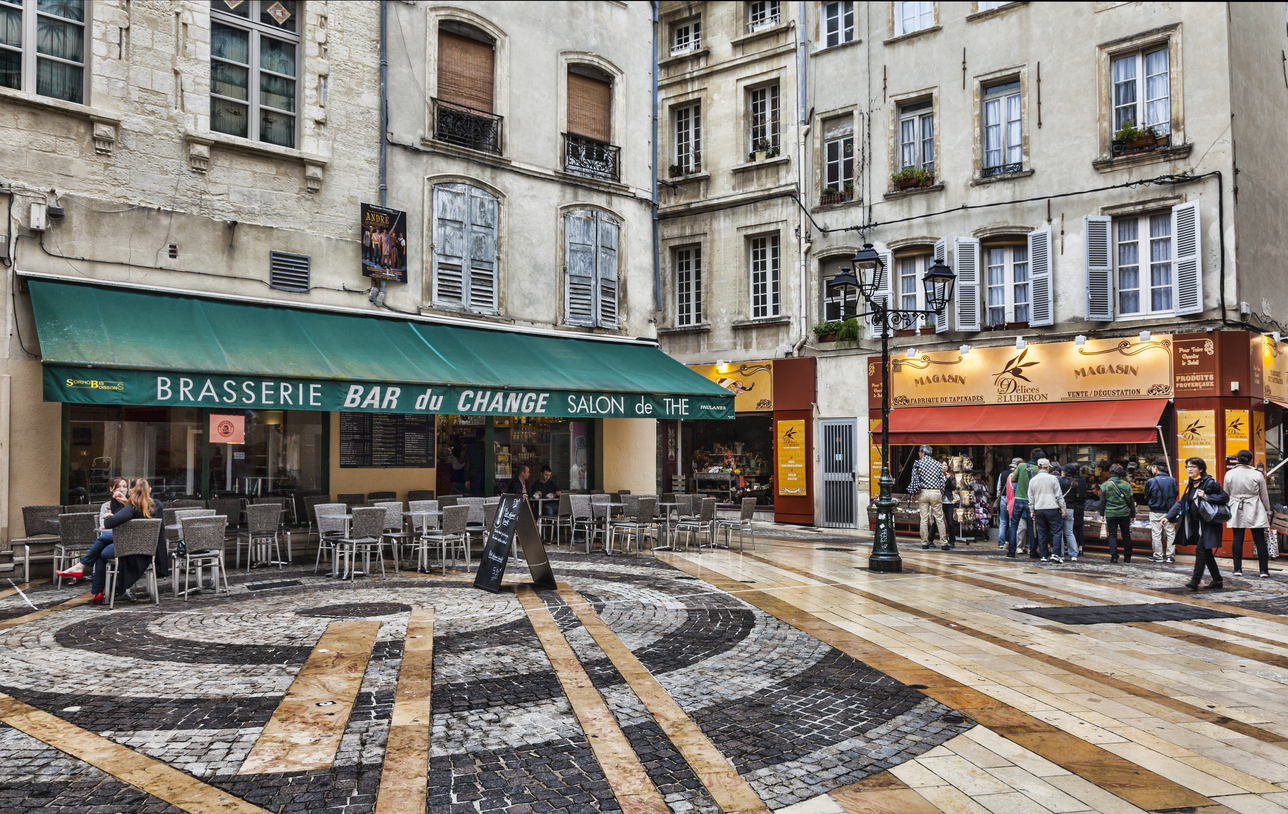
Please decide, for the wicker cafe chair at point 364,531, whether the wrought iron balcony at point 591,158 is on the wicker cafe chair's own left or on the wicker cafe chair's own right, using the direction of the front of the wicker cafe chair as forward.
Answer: on the wicker cafe chair's own right

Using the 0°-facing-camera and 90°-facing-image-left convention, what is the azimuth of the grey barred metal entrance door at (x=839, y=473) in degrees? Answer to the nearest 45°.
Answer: approximately 0°

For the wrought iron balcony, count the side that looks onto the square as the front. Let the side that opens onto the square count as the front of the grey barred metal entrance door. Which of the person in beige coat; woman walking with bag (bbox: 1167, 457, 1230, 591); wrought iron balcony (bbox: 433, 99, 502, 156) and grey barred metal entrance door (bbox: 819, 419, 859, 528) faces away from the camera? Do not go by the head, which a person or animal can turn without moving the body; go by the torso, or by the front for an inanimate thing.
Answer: the person in beige coat

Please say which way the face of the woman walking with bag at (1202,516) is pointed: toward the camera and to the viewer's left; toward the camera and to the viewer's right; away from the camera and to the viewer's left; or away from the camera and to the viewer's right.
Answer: toward the camera and to the viewer's left

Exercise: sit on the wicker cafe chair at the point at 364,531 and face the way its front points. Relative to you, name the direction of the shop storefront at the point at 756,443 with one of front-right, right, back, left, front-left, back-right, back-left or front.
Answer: right

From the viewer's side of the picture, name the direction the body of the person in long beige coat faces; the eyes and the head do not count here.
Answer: away from the camera

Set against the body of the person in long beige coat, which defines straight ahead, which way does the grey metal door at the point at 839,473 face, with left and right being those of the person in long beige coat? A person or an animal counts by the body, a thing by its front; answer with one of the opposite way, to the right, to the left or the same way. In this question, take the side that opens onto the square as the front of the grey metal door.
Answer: the opposite way

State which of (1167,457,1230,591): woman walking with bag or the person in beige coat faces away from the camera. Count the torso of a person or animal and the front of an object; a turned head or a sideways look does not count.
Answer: the person in beige coat

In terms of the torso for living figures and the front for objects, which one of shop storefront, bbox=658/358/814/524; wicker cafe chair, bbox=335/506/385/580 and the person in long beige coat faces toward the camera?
the shop storefront

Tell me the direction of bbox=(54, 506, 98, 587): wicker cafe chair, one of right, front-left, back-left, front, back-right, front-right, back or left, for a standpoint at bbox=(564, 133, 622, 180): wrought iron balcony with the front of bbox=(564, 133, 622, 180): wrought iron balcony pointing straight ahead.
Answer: right
